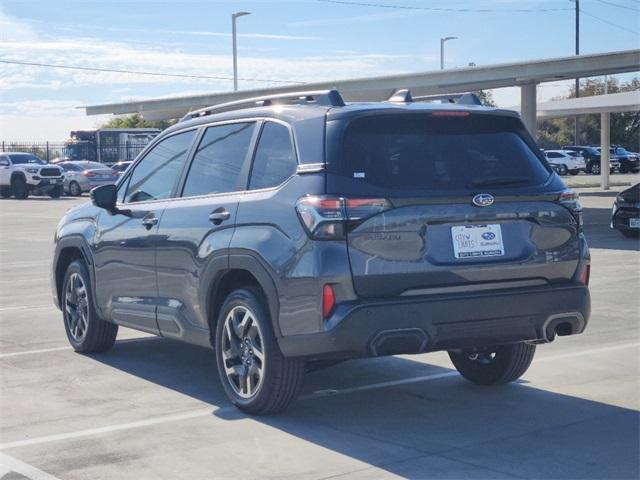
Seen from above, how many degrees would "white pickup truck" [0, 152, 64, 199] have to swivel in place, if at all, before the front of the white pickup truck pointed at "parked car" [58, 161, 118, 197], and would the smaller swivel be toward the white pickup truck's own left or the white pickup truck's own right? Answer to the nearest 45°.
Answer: approximately 90° to the white pickup truck's own left

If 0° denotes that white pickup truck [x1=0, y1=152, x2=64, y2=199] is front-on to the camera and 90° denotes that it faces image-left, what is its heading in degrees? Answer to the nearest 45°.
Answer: approximately 315°

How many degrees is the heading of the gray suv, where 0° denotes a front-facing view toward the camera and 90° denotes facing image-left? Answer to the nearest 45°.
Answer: approximately 135°

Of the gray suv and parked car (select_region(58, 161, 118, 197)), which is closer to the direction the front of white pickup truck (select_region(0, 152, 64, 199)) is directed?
the gray suv

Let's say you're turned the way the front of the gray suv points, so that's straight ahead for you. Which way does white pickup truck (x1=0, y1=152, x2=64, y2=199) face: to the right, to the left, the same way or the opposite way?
the opposite way

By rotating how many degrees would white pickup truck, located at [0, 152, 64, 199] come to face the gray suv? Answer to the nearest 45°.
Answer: approximately 45° to its right

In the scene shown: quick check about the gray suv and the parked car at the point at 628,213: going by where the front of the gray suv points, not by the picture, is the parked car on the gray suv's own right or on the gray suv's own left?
on the gray suv's own right

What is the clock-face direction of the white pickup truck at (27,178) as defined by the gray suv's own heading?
The white pickup truck is roughly at 1 o'clock from the gray suv.

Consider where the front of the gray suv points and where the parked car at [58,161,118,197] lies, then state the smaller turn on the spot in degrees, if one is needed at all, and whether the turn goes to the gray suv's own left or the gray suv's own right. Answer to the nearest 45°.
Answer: approximately 45° to the gray suv's own right
